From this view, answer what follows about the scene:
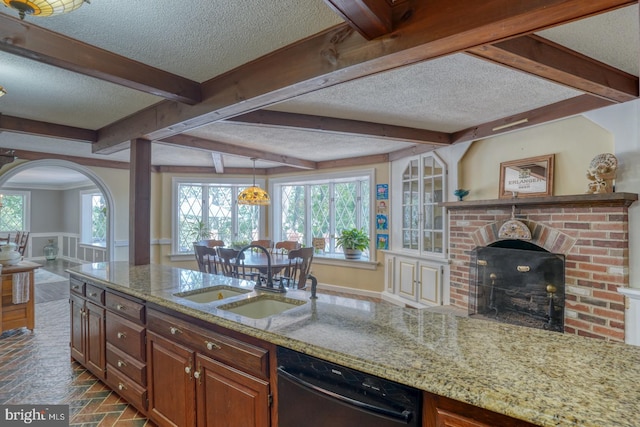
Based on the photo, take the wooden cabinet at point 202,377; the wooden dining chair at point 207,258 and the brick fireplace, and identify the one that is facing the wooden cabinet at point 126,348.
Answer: the brick fireplace

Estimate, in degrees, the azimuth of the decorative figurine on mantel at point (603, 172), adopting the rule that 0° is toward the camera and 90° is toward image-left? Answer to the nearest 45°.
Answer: approximately 45°

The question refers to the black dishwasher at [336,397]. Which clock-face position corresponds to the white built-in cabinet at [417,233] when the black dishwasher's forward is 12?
The white built-in cabinet is roughly at 5 o'clock from the black dishwasher.

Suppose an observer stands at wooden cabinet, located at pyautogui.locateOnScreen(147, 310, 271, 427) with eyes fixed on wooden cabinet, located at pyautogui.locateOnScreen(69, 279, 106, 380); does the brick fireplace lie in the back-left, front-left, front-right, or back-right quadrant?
back-right

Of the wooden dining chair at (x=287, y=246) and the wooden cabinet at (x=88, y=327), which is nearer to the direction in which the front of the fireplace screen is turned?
the wooden cabinet

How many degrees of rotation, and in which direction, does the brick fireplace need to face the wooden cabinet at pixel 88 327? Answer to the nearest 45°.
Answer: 0° — it already faces it

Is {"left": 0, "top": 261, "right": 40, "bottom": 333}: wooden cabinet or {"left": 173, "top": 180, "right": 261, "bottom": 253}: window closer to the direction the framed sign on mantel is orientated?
the wooden cabinet

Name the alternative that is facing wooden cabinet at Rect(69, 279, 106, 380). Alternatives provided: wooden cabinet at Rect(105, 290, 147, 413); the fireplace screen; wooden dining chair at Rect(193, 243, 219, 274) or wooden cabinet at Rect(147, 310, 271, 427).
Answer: the fireplace screen

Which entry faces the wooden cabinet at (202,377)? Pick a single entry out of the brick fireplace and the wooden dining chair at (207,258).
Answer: the brick fireplace
